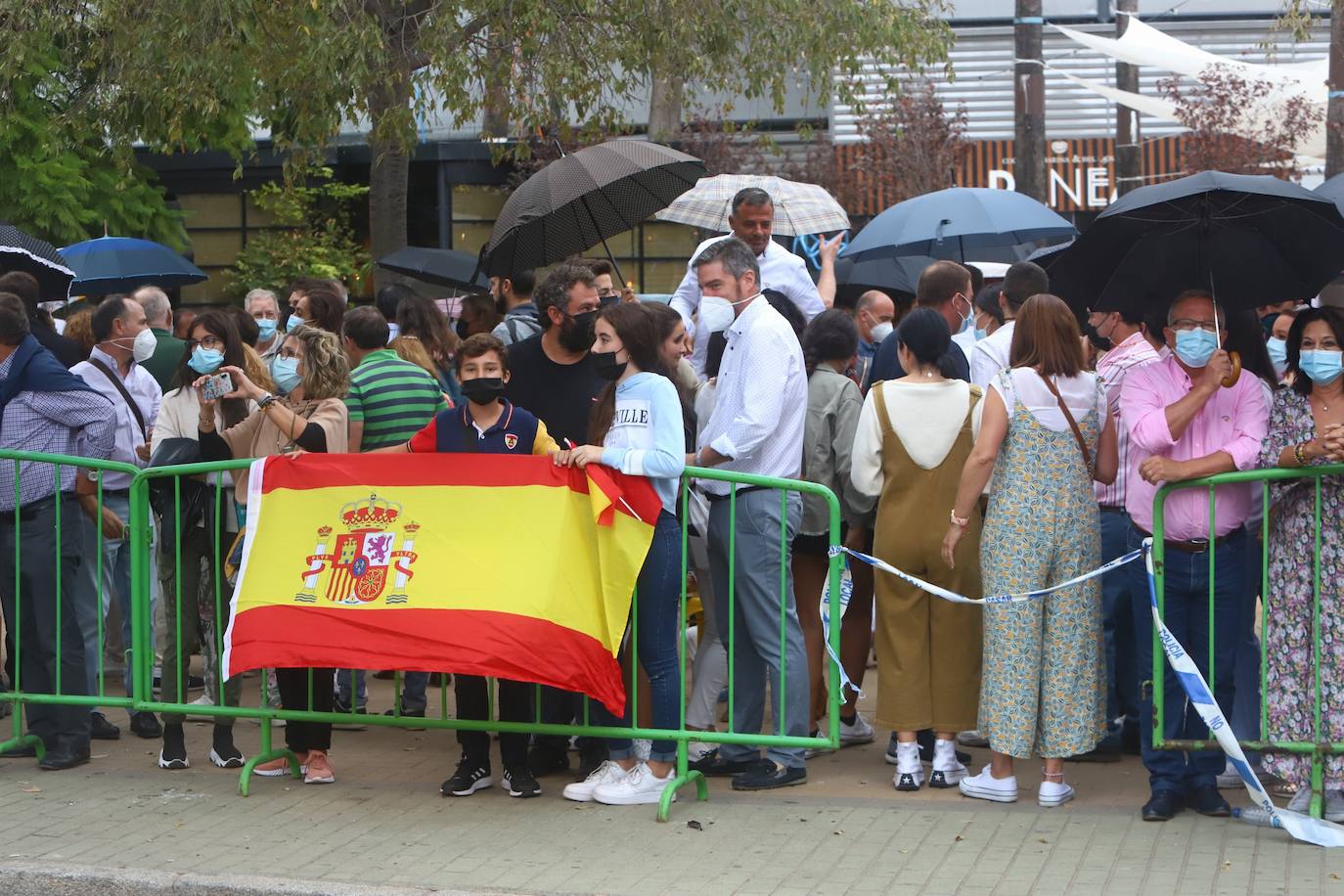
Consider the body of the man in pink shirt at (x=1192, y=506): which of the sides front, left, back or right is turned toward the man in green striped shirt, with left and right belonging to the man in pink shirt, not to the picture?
right

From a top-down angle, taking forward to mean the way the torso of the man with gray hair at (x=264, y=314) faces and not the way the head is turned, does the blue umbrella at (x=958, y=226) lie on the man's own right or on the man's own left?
on the man's own left

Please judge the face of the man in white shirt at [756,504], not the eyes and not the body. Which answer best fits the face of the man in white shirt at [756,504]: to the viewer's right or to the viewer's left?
to the viewer's left

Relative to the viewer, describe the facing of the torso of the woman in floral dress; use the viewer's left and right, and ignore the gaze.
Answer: facing the viewer

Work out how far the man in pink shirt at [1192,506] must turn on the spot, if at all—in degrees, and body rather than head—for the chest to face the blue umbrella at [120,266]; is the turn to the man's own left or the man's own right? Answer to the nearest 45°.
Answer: approximately 135° to the man's own right

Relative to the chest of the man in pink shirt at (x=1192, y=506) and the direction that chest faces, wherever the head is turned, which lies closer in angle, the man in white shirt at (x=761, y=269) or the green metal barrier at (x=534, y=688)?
the green metal barrier

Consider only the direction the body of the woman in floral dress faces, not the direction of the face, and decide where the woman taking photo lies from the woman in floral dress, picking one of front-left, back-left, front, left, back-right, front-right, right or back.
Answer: right

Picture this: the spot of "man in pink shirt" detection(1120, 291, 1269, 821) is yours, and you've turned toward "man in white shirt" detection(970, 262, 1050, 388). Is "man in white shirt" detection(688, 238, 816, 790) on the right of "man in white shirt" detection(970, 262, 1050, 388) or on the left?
left
